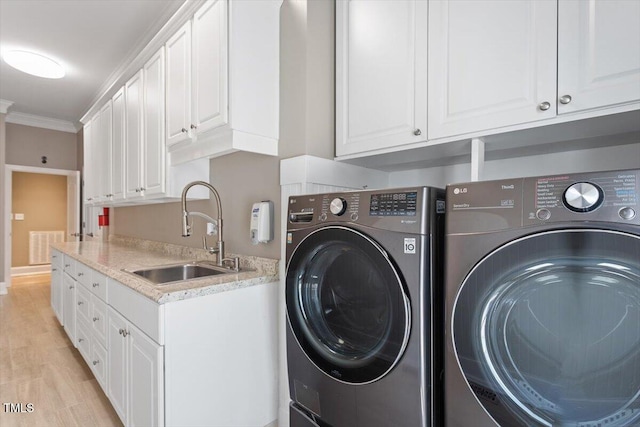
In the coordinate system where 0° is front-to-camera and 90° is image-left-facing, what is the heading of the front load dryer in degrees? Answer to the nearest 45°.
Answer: approximately 0°

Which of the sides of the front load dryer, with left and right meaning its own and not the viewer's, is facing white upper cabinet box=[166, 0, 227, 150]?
right

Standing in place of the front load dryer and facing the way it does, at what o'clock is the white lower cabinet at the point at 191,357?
The white lower cabinet is roughly at 3 o'clock from the front load dryer.
